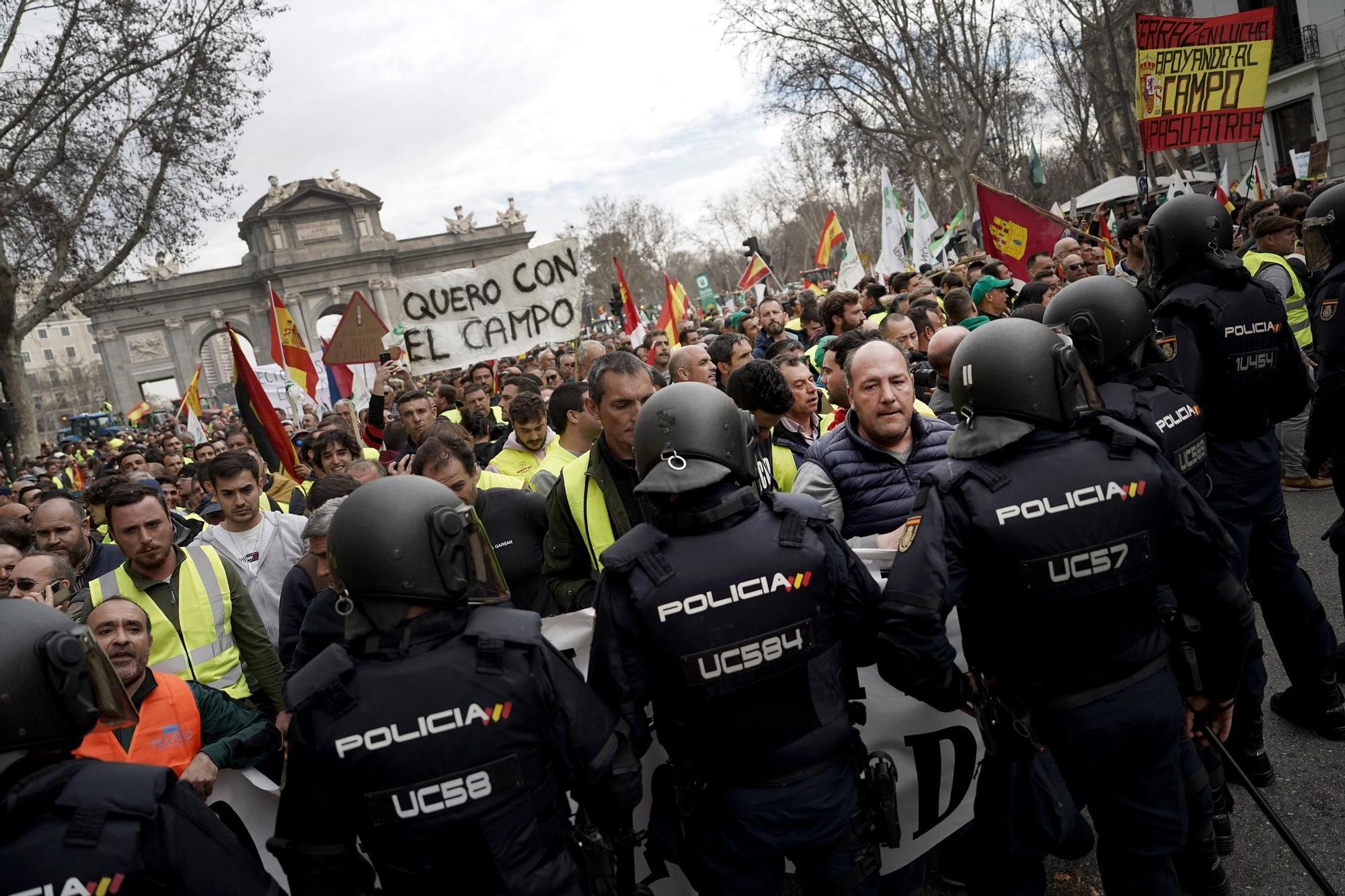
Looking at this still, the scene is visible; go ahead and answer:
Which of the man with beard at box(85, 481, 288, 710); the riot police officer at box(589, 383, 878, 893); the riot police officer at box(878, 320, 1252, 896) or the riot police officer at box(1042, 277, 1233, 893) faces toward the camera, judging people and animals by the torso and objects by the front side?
the man with beard

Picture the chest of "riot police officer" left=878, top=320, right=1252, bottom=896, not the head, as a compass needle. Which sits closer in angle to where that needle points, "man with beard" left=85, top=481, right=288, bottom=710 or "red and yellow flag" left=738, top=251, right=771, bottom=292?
the red and yellow flag

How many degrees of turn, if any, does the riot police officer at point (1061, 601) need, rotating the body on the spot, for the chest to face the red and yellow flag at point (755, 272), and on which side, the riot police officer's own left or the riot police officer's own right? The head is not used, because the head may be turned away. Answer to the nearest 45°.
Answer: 0° — they already face it

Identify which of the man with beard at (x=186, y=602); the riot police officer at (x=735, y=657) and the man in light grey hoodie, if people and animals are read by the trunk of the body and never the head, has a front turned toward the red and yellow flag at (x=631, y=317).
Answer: the riot police officer

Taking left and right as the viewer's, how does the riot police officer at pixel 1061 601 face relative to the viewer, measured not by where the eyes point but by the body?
facing away from the viewer

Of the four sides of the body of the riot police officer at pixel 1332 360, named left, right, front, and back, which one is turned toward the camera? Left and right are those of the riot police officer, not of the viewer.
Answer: left

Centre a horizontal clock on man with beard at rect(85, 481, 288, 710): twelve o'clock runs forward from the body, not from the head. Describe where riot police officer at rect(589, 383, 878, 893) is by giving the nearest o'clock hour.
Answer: The riot police officer is roughly at 11 o'clock from the man with beard.

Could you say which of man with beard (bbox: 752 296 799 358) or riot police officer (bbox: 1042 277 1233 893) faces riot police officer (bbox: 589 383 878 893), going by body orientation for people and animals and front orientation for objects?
the man with beard
